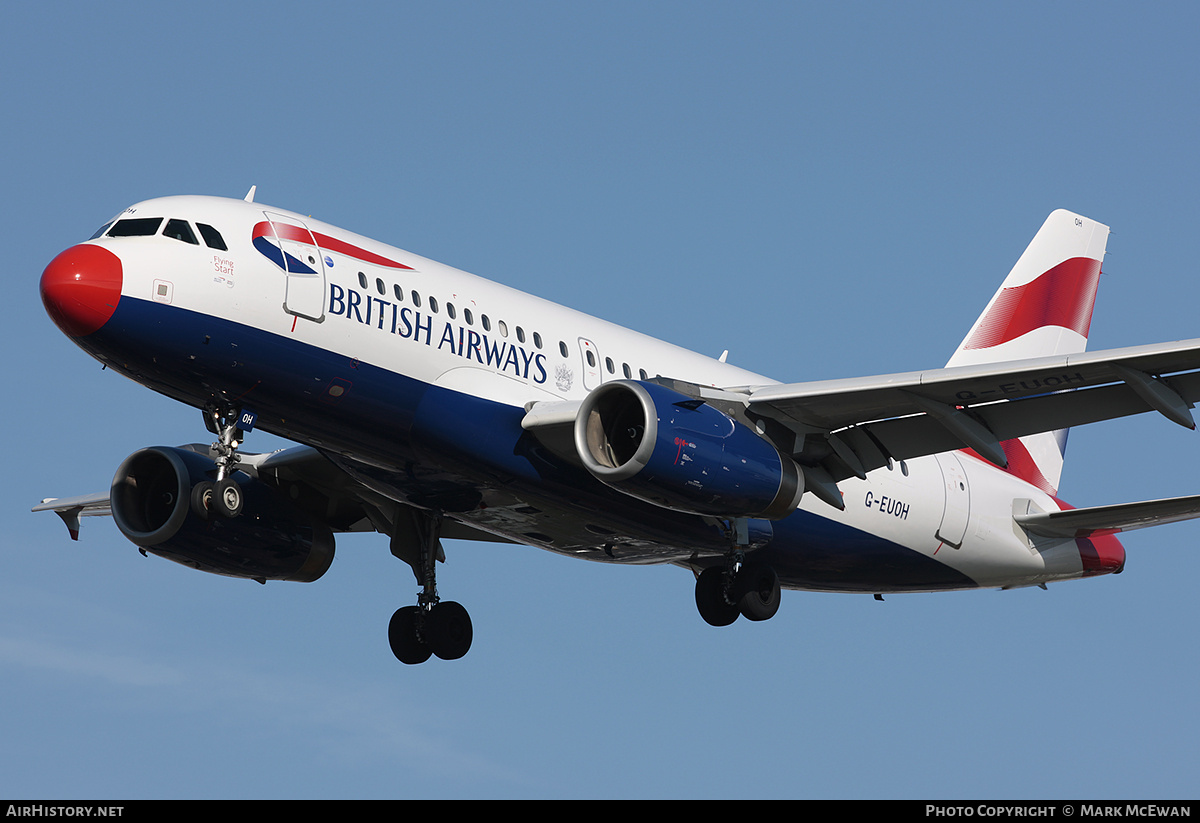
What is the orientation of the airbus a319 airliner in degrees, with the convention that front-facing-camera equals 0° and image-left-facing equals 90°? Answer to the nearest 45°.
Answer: approximately 45°
